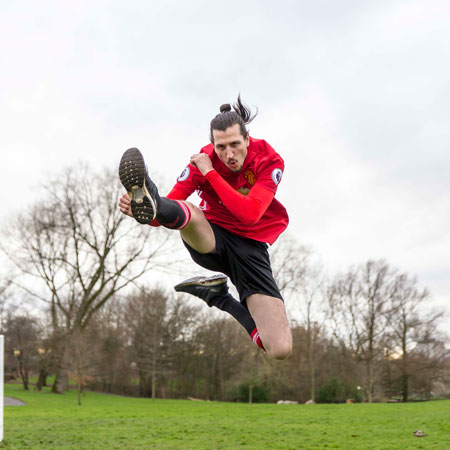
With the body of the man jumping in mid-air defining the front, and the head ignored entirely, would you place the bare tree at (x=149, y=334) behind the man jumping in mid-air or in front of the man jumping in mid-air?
behind

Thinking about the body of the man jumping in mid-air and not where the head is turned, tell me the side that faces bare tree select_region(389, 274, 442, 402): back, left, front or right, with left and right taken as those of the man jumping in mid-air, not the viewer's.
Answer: back

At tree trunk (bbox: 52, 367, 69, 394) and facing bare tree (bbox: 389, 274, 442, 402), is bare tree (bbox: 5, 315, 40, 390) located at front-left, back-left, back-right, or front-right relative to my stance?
back-left

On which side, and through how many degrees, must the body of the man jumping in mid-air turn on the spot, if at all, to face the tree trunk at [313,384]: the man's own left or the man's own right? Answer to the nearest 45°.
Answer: approximately 180°

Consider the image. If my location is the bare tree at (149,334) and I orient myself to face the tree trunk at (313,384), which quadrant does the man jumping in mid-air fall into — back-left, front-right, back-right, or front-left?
front-right

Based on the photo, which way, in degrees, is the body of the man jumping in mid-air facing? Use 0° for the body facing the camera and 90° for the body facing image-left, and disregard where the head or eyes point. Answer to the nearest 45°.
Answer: approximately 0°
